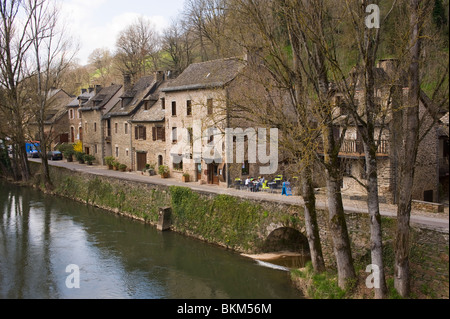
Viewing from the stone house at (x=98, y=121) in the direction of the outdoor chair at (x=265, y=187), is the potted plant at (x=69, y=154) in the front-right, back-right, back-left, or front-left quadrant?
back-right

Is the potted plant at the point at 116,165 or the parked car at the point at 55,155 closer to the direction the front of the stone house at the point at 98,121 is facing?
the potted plant

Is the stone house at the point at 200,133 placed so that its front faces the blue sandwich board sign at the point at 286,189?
no

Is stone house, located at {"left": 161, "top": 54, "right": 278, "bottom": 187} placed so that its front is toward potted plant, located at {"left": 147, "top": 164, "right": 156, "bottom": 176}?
no

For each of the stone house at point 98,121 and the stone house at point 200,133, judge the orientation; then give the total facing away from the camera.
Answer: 0

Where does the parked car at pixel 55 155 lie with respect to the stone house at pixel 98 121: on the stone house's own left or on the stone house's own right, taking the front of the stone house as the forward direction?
on the stone house's own right

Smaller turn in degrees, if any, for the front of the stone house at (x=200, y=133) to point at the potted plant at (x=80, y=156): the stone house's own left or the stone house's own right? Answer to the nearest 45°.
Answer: approximately 90° to the stone house's own right

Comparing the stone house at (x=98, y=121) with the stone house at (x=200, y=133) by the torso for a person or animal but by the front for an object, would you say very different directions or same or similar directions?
same or similar directions

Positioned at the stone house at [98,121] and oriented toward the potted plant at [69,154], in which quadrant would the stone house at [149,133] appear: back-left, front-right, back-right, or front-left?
back-left

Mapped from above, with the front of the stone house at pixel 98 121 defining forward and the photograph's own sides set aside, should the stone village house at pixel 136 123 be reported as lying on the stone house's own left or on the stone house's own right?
on the stone house's own left

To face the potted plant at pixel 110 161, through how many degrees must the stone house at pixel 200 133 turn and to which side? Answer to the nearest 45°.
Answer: approximately 90° to its right

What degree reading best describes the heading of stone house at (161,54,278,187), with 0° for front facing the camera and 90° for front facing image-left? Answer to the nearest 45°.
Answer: approximately 45°

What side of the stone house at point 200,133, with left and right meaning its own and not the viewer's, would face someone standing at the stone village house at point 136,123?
right

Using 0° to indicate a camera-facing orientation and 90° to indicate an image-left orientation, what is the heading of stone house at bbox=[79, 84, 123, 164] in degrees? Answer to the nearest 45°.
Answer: approximately 45°

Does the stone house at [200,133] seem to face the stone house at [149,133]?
no

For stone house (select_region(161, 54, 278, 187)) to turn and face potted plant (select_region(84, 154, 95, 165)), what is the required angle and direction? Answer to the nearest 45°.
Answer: approximately 90° to its right

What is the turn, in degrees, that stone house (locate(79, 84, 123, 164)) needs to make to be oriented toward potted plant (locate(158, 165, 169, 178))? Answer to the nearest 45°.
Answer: approximately 45° to its left
